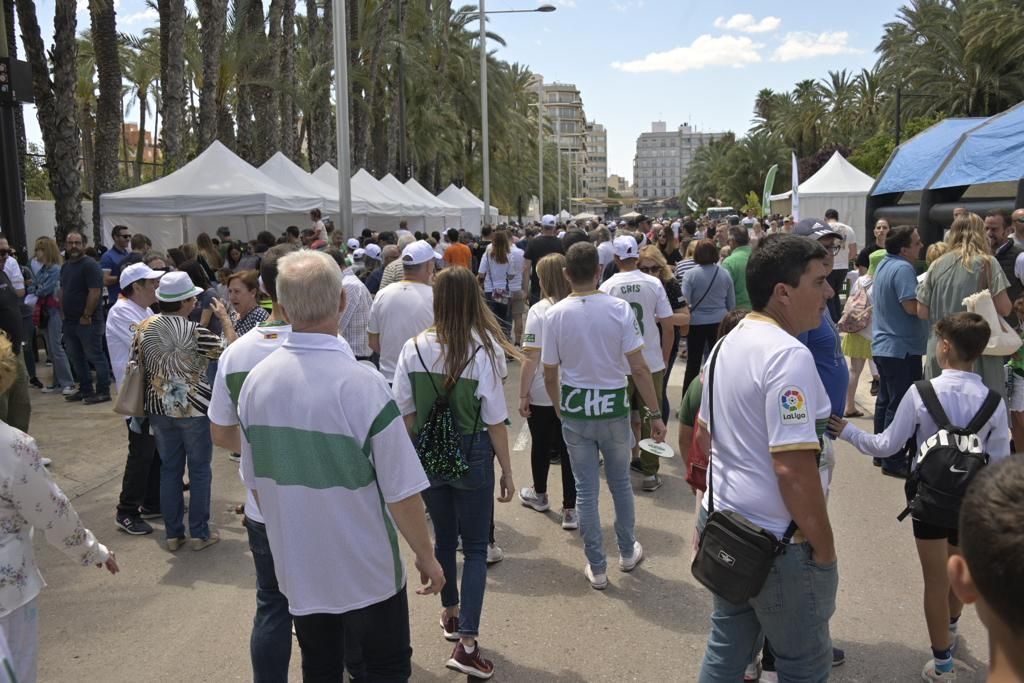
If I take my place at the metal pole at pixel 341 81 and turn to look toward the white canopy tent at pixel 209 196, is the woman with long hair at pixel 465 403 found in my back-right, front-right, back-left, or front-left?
back-left

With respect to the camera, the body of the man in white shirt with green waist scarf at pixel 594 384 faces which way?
away from the camera

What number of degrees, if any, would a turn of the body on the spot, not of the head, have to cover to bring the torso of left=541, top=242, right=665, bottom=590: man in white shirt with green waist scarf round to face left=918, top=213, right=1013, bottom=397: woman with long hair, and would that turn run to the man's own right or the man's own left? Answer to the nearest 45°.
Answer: approximately 45° to the man's own right

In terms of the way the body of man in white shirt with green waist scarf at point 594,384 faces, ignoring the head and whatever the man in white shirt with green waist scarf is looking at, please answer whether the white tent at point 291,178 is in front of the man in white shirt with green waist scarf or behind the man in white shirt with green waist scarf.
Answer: in front

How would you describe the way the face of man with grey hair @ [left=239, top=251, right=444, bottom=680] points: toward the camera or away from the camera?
away from the camera

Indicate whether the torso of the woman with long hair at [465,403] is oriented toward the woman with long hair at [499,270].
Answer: yes

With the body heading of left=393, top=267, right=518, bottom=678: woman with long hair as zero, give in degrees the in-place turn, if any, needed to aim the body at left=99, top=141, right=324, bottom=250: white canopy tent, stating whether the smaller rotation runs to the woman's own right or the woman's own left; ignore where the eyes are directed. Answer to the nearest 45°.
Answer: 0° — they already face it

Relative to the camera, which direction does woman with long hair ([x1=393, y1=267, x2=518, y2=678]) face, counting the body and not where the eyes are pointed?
away from the camera

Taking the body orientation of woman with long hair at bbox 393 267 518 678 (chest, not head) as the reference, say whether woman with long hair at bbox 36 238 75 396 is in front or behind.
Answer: in front
